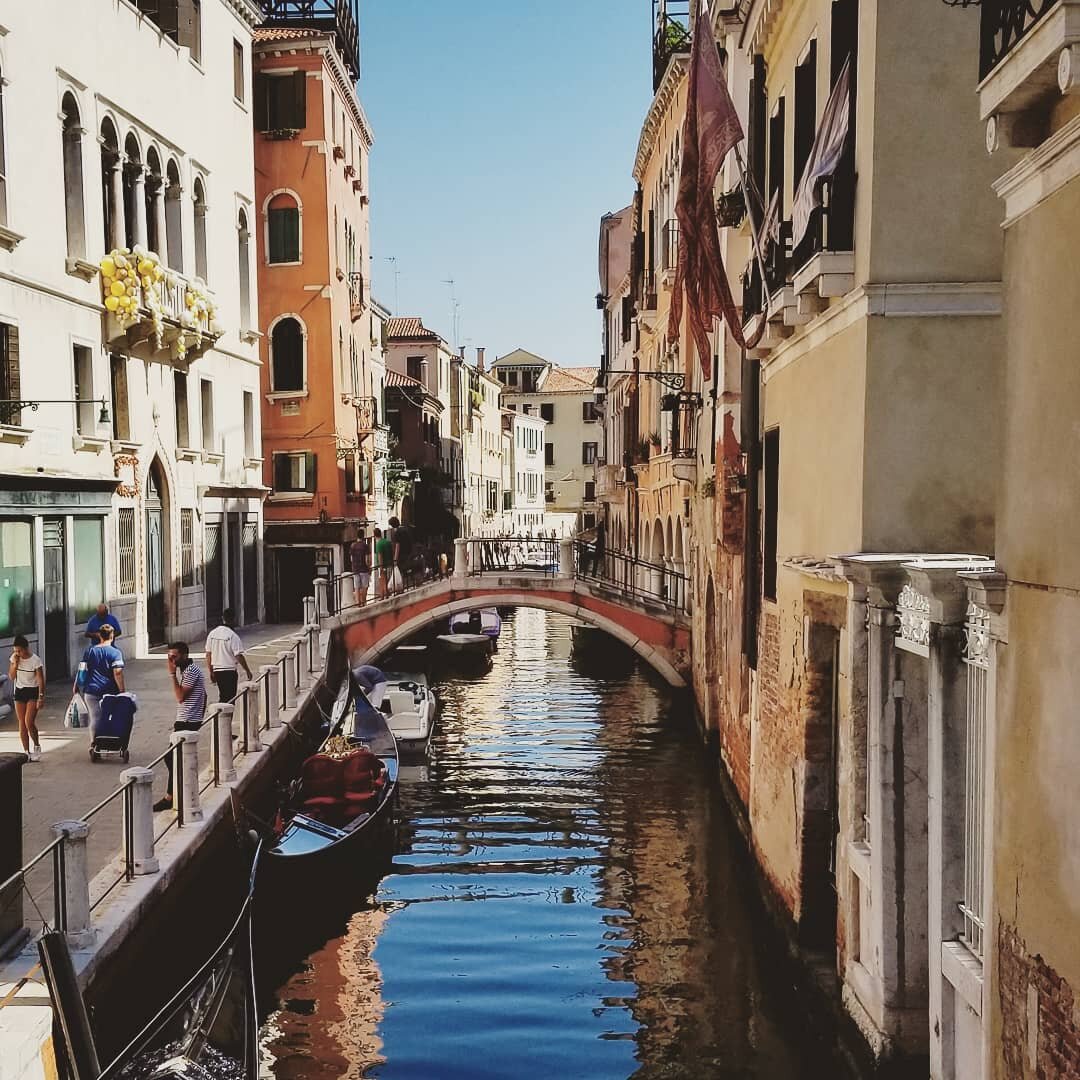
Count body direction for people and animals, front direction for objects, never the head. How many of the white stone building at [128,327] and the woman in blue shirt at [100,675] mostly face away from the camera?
1

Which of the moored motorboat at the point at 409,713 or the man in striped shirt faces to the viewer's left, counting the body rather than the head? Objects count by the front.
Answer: the man in striped shirt

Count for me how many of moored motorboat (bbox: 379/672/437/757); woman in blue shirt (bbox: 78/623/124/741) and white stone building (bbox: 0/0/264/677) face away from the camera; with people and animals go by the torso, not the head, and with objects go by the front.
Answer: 2

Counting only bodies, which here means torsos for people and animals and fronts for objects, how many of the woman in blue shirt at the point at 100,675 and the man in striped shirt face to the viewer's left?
1

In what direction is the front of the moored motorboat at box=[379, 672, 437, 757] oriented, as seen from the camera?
facing away from the viewer

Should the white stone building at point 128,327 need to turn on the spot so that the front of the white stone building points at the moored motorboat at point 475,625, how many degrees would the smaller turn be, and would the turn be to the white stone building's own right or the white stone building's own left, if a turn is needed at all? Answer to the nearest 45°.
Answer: approximately 90° to the white stone building's own left

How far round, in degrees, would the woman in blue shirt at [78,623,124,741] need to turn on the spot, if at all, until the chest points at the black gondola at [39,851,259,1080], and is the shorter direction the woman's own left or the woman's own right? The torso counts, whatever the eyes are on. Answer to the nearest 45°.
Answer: approximately 180°

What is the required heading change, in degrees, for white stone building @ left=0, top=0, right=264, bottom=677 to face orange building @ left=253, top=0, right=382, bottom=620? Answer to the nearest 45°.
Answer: approximately 90° to its left

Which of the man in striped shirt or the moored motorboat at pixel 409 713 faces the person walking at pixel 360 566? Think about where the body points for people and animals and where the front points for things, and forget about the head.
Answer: the moored motorboat
